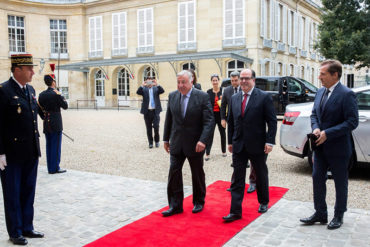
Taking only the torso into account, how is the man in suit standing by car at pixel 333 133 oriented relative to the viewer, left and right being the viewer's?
facing the viewer and to the left of the viewer

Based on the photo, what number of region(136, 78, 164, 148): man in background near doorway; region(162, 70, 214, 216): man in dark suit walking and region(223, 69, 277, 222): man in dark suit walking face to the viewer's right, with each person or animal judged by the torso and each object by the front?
0

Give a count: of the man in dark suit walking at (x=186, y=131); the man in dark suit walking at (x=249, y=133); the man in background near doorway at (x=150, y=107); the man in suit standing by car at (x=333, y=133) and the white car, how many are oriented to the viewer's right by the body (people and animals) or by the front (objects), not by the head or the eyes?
1

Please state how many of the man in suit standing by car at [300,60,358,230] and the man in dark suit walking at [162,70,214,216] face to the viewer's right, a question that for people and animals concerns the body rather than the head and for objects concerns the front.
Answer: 0

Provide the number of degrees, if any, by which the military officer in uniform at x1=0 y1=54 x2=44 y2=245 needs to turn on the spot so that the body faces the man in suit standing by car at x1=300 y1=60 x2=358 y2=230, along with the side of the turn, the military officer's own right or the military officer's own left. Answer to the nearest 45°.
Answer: approximately 45° to the military officer's own left

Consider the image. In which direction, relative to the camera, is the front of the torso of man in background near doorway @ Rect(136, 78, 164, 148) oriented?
toward the camera

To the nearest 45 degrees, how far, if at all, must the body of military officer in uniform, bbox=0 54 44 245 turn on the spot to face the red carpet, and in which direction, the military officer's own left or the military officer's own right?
approximately 45° to the military officer's own left

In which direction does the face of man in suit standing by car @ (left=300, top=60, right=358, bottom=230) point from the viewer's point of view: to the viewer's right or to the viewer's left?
to the viewer's left

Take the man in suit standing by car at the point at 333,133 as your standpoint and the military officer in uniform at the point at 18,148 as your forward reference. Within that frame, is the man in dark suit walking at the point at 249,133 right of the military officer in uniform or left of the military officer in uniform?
right

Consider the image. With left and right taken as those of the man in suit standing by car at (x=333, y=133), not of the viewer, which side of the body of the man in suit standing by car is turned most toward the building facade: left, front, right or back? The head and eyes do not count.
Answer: right
